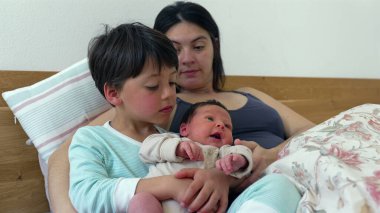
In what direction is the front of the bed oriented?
toward the camera

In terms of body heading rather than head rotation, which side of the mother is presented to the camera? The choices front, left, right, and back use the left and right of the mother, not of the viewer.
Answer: front

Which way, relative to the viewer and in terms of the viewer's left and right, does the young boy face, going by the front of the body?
facing the viewer and to the right of the viewer

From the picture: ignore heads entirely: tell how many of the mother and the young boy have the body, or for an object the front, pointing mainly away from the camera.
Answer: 0
